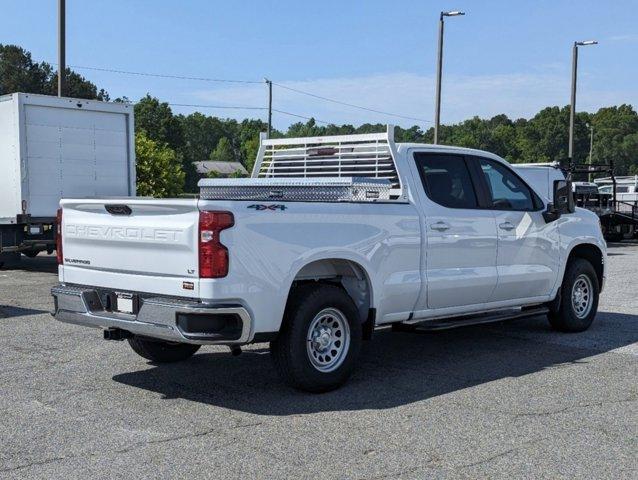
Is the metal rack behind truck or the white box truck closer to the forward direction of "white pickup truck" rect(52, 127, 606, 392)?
the metal rack behind truck

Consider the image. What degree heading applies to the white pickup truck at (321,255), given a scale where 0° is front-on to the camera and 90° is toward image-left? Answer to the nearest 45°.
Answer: approximately 225°

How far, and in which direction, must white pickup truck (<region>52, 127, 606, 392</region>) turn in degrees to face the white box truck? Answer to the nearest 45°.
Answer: approximately 90° to its left

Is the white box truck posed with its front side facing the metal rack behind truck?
no

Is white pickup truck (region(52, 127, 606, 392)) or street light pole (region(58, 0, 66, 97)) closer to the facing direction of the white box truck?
the street light pole

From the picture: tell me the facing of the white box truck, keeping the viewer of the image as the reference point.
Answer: facing away from the viewer and to the left of the viewer

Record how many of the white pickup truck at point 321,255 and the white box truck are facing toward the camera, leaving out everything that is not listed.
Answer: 0

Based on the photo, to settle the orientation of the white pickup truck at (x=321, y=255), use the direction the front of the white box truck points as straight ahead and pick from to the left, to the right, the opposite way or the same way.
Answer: to the right

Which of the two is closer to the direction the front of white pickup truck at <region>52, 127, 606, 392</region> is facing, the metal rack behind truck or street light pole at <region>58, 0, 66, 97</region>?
the metal rack behind truck

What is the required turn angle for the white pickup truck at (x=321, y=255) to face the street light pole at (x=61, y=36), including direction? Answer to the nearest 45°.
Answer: approximately 90° to its left
